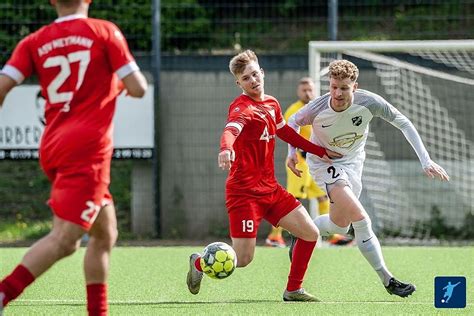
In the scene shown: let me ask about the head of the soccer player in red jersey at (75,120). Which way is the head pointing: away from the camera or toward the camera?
away from the camera

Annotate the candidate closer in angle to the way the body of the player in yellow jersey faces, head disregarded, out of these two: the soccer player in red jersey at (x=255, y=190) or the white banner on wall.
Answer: the soccer player in red jersey

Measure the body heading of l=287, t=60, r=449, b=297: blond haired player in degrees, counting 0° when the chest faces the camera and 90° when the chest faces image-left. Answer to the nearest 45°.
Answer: approximately 0°

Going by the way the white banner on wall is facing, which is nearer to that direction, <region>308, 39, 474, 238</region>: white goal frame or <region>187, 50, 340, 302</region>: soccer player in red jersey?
the soccer player in red jersey

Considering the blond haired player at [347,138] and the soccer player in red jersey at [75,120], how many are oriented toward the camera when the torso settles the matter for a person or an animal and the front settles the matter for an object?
1

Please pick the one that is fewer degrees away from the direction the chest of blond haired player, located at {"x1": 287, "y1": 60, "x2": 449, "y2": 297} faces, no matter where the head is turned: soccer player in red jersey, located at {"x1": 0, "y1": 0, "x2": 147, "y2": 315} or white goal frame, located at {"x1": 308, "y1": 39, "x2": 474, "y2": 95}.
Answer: the soccer player in red jersey

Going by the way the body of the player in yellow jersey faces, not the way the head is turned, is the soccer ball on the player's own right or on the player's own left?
on the player's own right

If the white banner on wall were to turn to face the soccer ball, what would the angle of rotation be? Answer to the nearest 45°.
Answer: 0° — it already faces it

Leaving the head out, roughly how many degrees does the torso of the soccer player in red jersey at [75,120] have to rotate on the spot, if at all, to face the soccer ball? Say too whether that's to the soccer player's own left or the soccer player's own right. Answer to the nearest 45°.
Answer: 0° — they already face it
